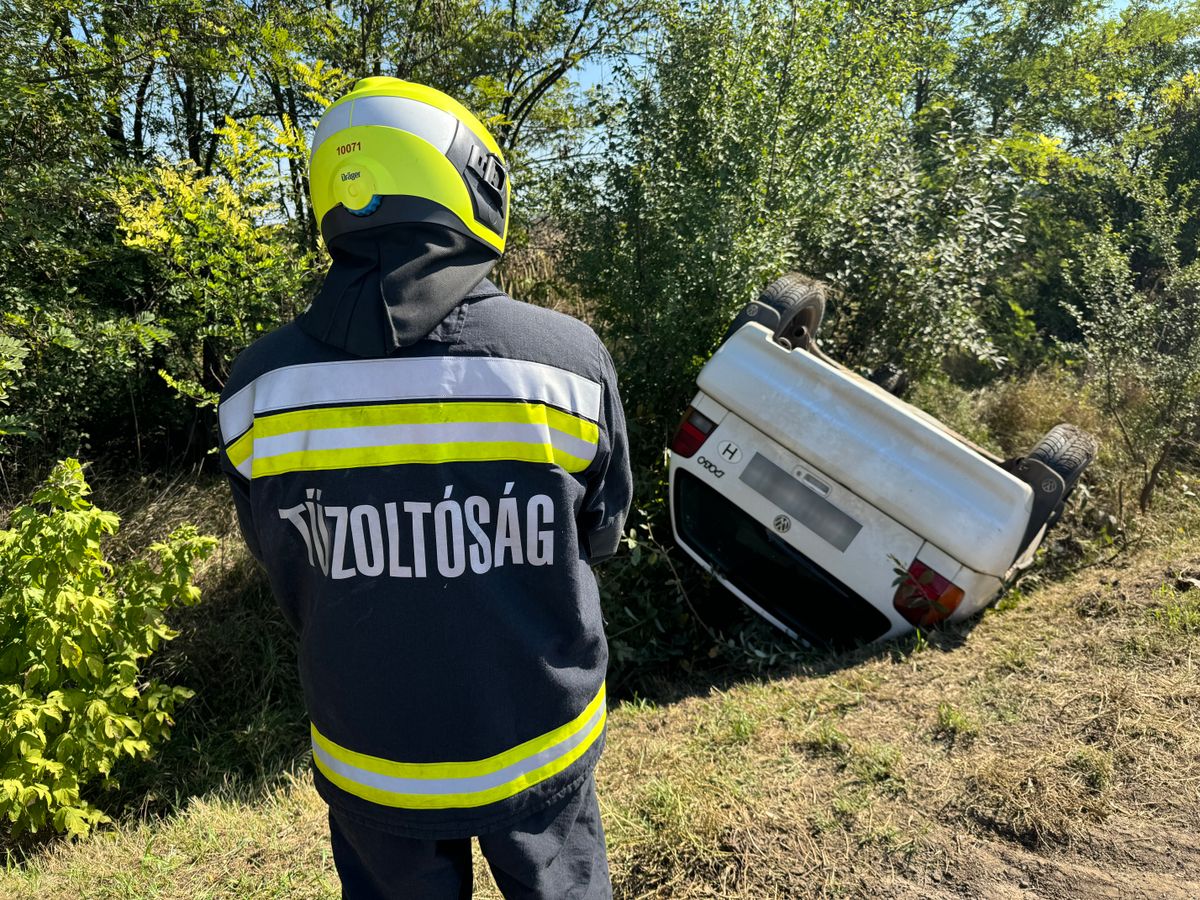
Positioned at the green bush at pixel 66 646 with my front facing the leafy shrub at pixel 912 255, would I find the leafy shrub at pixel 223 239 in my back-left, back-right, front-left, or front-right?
front-left

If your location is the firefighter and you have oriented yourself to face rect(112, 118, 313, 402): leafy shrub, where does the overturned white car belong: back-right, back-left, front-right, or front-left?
front-right

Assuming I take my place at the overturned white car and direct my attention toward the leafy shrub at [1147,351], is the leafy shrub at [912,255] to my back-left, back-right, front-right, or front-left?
front-left

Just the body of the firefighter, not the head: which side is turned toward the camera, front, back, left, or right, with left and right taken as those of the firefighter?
back

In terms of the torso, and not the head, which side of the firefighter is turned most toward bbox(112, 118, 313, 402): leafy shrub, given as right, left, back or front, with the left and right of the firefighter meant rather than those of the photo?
front

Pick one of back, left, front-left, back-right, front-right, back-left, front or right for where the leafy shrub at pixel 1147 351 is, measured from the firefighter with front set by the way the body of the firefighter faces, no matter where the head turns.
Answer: front-right

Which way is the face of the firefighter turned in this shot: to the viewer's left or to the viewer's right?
to the viewer's right

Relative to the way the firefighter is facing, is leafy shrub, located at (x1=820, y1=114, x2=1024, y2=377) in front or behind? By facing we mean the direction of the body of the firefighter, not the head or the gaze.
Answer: in front

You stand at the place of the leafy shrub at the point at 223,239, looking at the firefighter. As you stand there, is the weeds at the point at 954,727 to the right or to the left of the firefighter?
left
